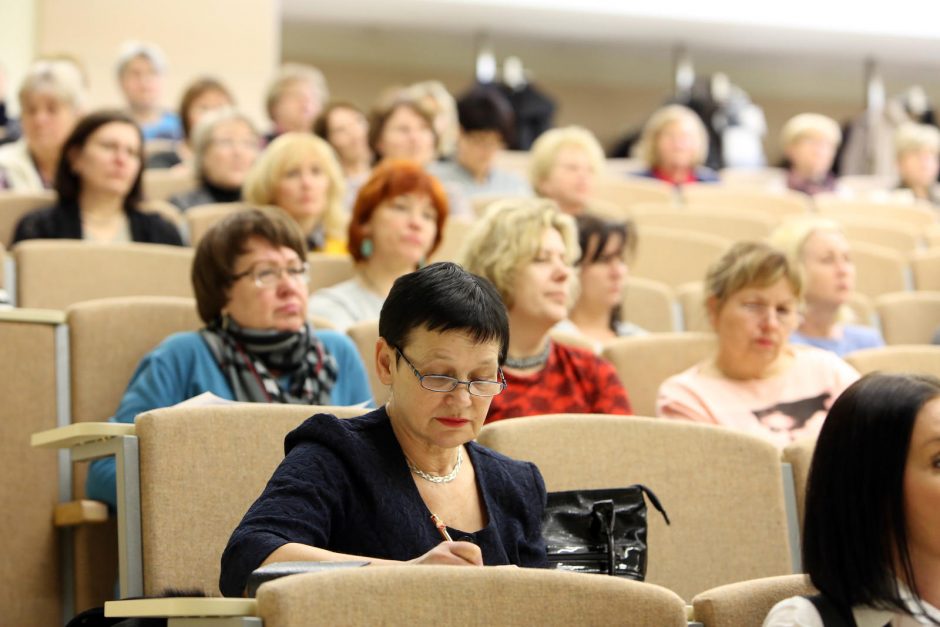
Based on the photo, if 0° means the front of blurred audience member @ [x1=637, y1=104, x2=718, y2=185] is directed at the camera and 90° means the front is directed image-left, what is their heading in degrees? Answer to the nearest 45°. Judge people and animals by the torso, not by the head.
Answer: approximately 0°

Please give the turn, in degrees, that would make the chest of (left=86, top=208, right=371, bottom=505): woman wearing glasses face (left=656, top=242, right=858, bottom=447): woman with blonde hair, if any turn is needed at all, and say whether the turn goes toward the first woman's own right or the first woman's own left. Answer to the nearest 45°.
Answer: approximately 45° to the first woman's own left

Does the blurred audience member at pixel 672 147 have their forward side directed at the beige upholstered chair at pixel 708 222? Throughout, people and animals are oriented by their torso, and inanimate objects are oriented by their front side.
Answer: yes

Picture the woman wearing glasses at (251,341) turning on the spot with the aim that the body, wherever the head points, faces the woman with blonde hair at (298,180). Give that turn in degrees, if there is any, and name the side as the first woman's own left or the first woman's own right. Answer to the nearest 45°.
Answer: approximately 135° to the first woman's own left

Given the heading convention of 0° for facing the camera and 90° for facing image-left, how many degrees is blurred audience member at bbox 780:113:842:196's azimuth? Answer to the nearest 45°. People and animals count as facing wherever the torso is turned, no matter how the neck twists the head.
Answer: approximately 0°

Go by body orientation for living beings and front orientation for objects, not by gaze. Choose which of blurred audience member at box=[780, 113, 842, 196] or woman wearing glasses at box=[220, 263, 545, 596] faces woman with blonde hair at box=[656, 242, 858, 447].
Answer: the blurred audience member

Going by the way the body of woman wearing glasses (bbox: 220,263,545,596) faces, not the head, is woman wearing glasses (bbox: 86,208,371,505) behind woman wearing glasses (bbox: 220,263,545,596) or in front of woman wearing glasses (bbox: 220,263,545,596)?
behind

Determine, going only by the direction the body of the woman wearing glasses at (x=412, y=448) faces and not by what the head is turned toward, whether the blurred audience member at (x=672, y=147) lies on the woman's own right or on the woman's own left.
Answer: on the woman's own left

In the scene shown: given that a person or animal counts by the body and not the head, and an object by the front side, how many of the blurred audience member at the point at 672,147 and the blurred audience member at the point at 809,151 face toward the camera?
2

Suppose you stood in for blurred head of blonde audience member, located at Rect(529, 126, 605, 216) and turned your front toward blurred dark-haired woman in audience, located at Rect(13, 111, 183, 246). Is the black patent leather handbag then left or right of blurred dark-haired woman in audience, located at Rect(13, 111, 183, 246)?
left
